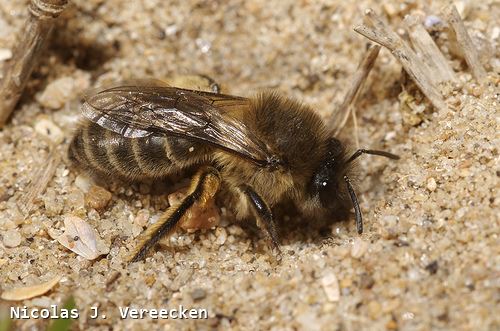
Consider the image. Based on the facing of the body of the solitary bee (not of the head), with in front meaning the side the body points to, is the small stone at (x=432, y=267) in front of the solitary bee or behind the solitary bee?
in front

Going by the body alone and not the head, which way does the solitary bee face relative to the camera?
to the viewer's right

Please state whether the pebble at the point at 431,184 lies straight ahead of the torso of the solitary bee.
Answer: yes

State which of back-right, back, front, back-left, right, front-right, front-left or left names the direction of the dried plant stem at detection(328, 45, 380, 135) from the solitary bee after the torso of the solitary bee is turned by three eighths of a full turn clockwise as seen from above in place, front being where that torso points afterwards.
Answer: back

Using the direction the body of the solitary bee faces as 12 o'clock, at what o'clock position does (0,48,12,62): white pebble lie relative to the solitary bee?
The white pebble is roughly at 7 o'clock from the solitary bee.

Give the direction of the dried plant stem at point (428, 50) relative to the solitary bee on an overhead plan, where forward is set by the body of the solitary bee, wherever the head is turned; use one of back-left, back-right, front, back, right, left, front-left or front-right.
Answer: front-left

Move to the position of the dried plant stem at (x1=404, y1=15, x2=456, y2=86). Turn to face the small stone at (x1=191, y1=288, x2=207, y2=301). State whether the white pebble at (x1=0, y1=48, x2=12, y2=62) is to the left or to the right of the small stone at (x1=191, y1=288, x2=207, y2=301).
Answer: right

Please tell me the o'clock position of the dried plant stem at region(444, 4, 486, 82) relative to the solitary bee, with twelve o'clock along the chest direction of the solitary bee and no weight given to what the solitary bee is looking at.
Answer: The dried plant stem is roughly at 11 o'clock from the solitary bee.

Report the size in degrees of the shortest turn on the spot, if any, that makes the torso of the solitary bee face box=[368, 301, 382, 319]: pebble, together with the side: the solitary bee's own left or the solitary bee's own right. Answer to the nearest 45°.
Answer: approximately 45° to the solitary bee's own right

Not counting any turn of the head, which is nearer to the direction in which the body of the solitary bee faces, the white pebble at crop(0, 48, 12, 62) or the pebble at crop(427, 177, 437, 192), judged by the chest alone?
the pebble

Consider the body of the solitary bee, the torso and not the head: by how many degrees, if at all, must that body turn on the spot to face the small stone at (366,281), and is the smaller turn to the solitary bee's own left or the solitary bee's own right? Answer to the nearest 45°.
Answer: approximately 45° to the solitary bee's own right

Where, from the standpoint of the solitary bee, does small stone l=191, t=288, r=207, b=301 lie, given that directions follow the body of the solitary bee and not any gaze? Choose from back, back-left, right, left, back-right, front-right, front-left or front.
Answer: right
